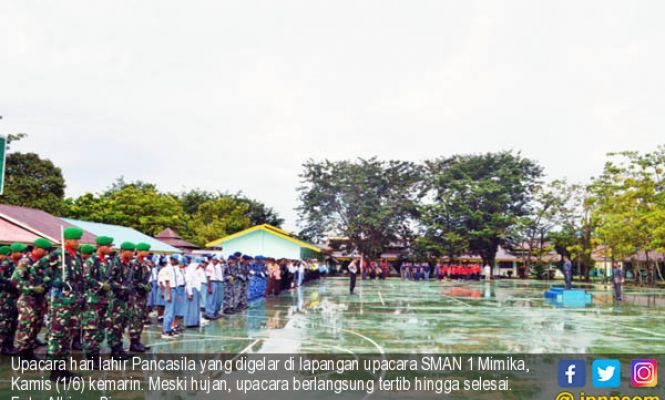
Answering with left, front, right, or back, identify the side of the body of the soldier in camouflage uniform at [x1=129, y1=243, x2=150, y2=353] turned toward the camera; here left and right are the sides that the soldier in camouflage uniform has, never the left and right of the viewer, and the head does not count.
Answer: right

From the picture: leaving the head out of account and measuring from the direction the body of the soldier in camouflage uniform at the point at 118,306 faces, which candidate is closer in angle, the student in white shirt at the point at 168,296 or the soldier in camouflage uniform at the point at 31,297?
the student in white shirt

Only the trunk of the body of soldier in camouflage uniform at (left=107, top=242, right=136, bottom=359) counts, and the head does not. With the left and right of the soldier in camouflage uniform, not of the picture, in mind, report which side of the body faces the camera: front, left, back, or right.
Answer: right

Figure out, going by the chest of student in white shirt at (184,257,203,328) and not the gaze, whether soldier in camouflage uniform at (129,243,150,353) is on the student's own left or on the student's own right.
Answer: on the student's own right

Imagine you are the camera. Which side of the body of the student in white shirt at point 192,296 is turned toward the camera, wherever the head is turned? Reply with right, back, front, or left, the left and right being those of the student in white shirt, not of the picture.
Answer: right

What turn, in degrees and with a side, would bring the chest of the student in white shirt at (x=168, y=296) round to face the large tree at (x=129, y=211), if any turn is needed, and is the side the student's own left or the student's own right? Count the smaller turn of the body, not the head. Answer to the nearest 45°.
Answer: approximately 90° to the student's own left

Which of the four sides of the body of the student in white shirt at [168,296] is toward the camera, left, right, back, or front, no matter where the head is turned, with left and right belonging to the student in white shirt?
right

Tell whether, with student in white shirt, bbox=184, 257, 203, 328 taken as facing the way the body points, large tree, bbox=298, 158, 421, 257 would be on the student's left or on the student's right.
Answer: on the student's left

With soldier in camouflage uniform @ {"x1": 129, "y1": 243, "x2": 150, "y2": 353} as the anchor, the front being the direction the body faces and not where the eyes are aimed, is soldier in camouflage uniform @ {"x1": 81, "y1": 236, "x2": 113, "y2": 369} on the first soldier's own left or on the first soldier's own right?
on the first soldier's own right

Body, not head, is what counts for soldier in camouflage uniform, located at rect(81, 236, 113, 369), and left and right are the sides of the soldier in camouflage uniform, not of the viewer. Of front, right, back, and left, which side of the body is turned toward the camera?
right
